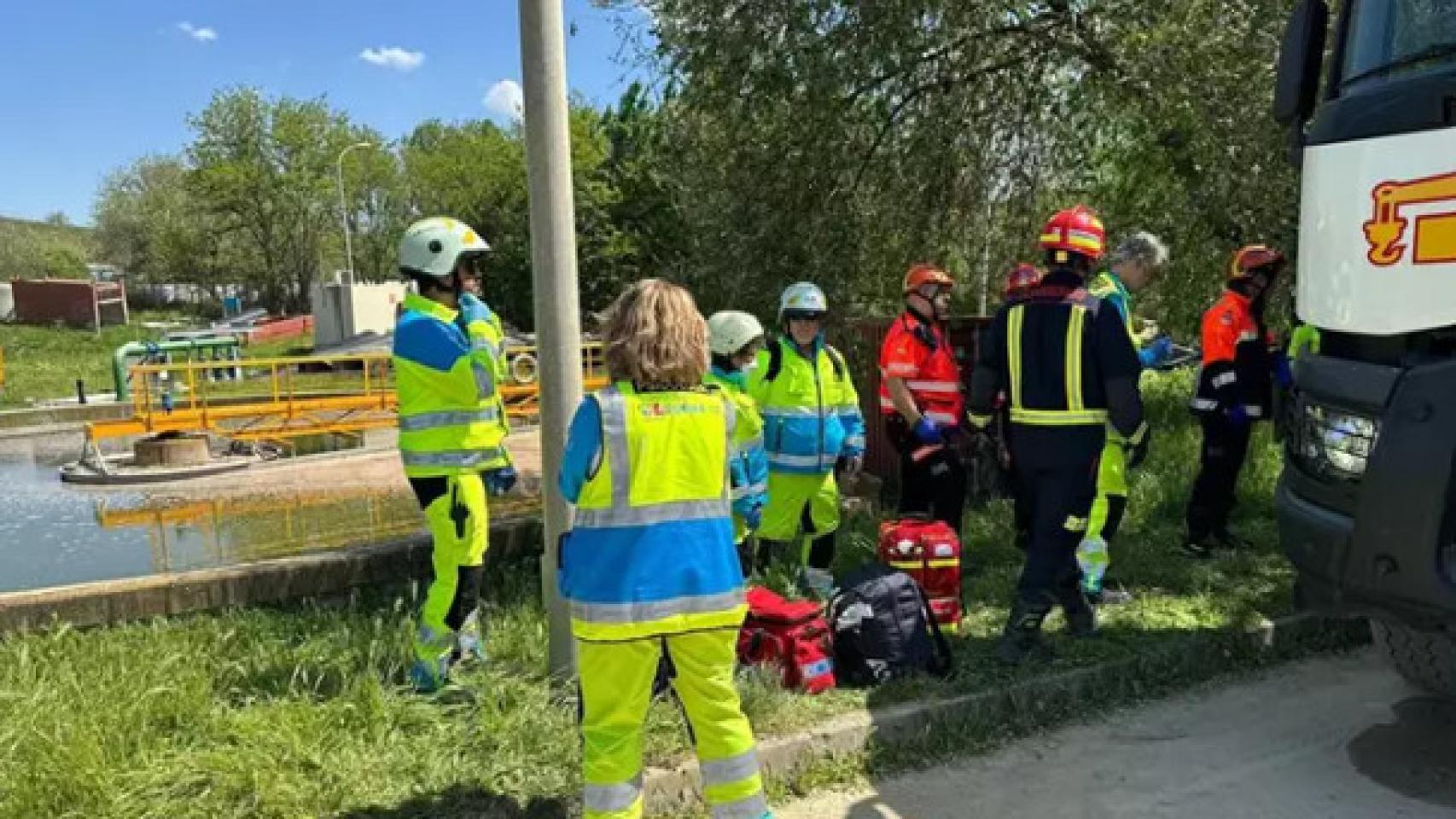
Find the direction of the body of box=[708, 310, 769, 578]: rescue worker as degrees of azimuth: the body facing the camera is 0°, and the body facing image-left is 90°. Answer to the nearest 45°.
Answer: approximately 270°

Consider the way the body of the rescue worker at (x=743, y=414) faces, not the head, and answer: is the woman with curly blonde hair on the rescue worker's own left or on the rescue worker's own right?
on the rescue worker's own right

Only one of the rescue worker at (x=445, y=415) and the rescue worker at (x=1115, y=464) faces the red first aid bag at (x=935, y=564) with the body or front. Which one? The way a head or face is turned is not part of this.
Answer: the rescue worker at (x=445, y=415)

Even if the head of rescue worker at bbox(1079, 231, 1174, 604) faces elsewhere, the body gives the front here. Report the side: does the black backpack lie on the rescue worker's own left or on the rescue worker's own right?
on the rescue worker's own right

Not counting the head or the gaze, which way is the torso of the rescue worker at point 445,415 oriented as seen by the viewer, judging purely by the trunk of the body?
to the viewer's right

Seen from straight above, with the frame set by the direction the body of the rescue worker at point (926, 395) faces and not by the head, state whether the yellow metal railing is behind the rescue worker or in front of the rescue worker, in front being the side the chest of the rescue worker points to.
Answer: behind

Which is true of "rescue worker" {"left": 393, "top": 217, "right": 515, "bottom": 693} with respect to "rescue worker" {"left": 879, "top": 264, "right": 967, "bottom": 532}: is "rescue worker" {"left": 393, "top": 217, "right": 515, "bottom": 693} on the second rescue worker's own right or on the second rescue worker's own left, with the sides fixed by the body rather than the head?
on the second rescue worker's own right

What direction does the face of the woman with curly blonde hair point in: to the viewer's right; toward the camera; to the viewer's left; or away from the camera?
away from the camera
